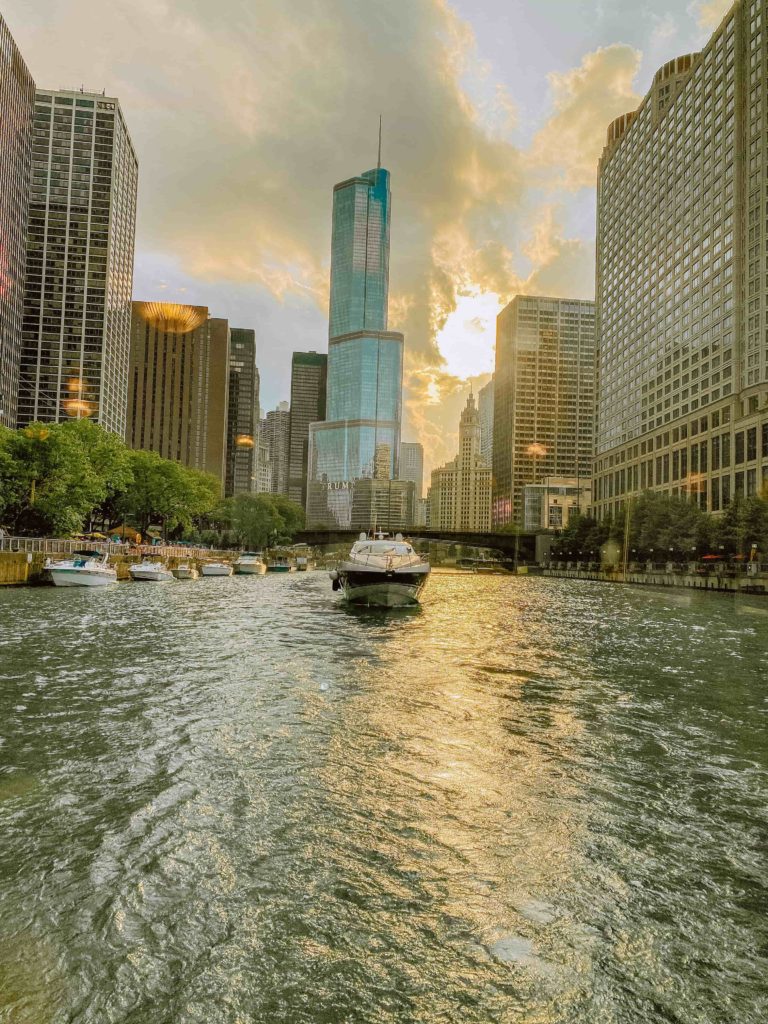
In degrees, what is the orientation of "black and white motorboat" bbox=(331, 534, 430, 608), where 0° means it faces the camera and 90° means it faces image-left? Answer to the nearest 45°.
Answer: approximately 0°
